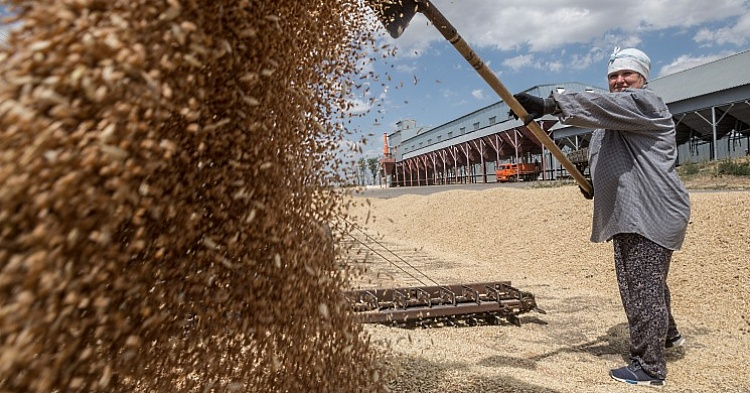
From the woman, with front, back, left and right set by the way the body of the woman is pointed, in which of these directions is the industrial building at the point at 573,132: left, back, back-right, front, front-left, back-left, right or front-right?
right

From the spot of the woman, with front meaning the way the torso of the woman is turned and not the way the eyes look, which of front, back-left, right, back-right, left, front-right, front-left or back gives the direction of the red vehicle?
right

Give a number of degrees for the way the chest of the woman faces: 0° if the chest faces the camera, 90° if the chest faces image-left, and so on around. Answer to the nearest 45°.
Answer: approximately 90°
